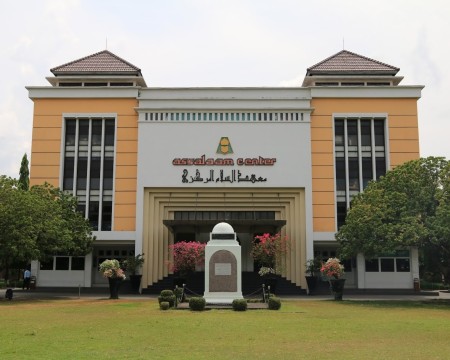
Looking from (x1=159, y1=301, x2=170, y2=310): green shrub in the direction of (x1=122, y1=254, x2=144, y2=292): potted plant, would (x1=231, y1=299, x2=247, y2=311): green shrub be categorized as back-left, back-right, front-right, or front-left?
back-right

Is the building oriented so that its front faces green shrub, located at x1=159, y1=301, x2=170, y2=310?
yes

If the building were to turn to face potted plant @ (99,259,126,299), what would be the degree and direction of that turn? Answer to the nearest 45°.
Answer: approximately 45° to its right

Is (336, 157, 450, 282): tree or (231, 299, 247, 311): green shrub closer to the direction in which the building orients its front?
the green shrub

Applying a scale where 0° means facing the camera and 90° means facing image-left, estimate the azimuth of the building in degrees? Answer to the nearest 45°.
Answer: approximately 0°
